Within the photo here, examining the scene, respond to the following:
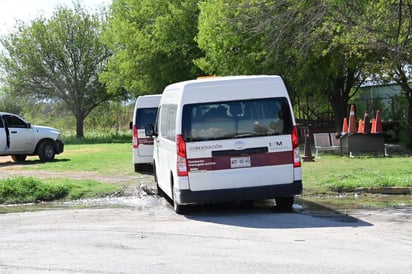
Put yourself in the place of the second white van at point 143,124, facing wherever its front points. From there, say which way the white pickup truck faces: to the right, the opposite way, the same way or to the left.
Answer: to the right

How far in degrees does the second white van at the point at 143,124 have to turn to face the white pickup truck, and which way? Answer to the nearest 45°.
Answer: approximately 45° to its left

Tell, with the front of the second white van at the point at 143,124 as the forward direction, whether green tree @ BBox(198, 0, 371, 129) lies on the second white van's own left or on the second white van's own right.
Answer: on the second white van's own right

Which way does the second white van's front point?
away from the camera

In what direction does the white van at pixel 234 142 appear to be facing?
away from the camera

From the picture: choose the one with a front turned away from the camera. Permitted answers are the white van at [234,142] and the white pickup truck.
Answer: the white van

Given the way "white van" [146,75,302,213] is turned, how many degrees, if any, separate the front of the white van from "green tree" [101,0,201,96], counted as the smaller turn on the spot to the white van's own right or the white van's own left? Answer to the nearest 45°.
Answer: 0° — it already faces it

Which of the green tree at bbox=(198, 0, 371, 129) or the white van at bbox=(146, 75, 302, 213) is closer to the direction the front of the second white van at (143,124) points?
the green tree

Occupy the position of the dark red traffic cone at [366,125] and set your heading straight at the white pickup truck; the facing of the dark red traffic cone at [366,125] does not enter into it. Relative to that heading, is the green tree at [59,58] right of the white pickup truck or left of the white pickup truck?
right

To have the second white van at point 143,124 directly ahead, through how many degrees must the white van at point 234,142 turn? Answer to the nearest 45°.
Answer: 0° — it already faces it

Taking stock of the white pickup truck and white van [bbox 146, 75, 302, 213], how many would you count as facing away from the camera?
1

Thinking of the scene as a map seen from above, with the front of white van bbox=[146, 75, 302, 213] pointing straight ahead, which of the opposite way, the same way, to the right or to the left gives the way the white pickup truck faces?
to the right

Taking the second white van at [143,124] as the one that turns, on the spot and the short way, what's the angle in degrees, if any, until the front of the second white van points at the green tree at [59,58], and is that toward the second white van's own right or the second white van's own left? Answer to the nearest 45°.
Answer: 0° — it already faces it

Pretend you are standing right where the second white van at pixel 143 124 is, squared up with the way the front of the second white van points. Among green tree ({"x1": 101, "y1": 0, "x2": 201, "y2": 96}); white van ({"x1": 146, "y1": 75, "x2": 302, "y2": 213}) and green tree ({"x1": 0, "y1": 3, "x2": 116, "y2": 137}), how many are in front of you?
2

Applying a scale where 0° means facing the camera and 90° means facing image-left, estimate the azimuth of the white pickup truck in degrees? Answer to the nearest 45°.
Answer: approximately 270°
